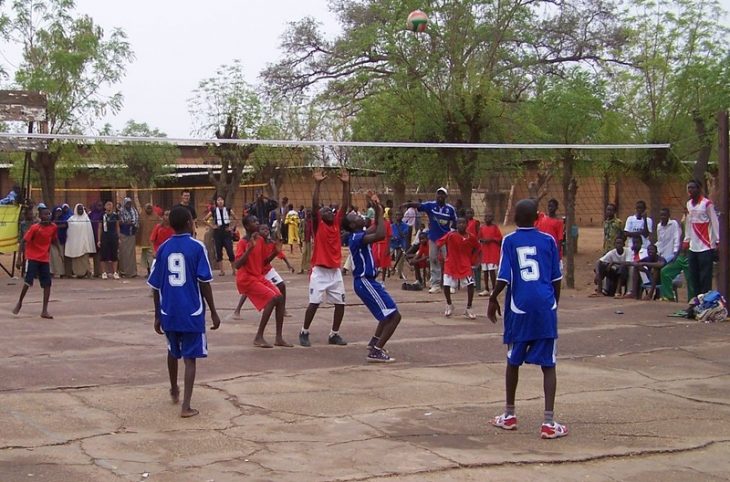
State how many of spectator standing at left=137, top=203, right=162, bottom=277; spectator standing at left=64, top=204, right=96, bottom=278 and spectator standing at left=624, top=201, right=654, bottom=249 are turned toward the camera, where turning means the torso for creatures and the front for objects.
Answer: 3

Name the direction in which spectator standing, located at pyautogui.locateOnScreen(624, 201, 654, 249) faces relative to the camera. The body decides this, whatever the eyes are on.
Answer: toward the camera

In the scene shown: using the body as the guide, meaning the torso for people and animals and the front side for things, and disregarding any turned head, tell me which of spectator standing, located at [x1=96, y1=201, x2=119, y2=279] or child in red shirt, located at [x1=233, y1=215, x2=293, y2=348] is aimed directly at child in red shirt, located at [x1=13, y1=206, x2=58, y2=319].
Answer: the spectator standing

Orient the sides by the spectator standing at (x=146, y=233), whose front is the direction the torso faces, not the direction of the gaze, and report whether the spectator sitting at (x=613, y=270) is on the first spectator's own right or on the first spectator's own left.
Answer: on the first spectator's own left

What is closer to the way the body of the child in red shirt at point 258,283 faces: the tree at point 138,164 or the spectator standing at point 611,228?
the spectator standing

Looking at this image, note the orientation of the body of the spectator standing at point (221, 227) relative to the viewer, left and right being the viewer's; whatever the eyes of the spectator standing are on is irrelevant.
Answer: facing the viewer

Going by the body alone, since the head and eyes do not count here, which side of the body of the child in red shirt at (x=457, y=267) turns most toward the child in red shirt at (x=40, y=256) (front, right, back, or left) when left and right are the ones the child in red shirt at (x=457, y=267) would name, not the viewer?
right

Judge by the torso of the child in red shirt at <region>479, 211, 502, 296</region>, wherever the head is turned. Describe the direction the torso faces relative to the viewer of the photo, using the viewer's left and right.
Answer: facing the viewer and to the left of the viewer

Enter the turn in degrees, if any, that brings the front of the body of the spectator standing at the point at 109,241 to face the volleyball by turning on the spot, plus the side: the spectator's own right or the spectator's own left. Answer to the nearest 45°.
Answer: approximately 45° to the spectator's own left

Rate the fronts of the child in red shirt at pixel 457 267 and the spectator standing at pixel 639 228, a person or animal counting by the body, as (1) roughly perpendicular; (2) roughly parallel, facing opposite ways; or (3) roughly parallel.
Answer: roughly parallel

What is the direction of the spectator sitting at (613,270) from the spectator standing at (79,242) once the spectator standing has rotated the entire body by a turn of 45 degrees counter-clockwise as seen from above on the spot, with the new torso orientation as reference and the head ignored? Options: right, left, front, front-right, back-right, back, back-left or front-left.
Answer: front

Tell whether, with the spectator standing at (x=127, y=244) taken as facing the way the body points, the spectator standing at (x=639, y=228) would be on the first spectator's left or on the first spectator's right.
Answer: on the first spectator's left

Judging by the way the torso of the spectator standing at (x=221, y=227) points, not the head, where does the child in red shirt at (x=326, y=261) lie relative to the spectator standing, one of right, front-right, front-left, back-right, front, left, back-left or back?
front
